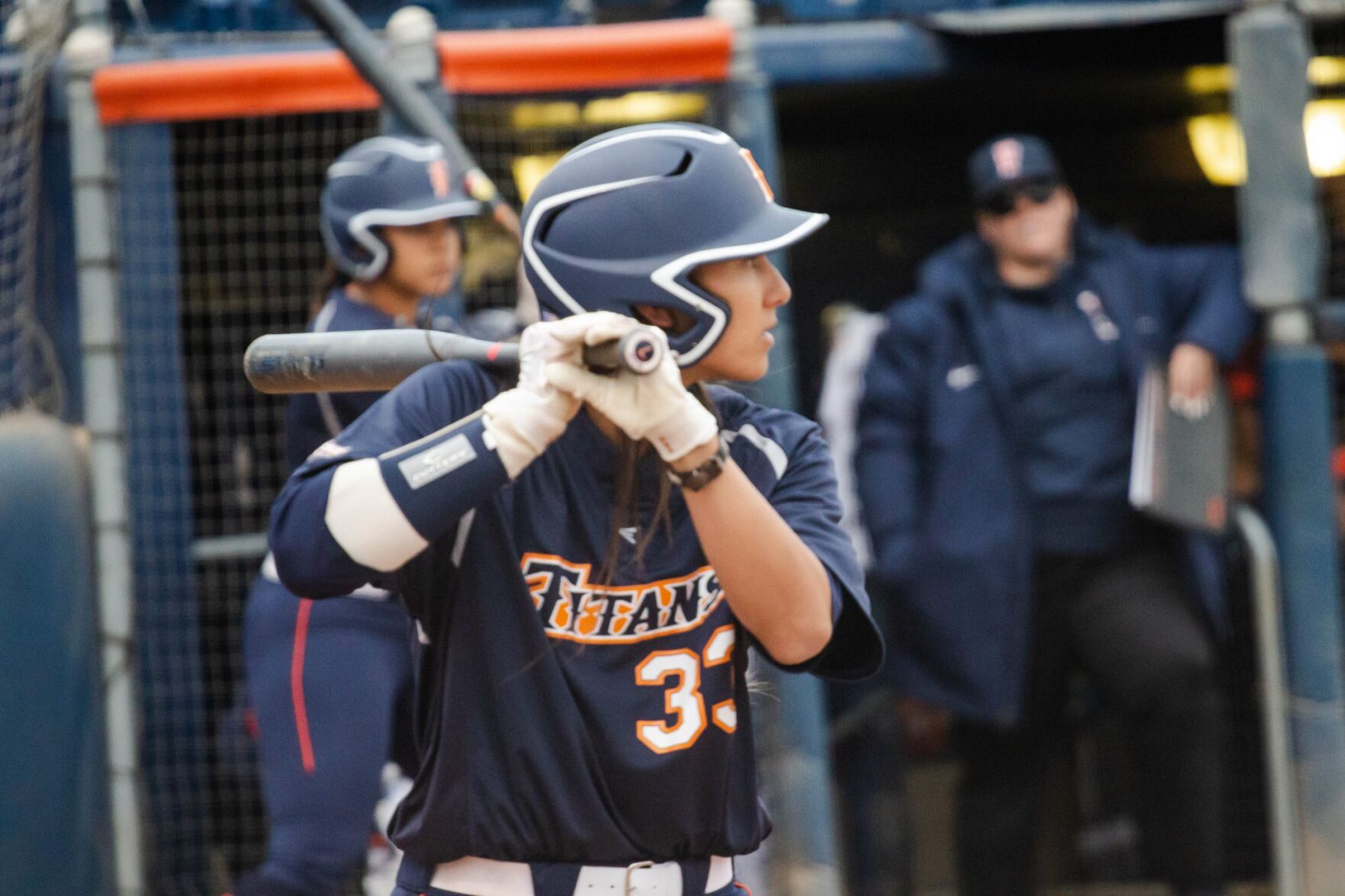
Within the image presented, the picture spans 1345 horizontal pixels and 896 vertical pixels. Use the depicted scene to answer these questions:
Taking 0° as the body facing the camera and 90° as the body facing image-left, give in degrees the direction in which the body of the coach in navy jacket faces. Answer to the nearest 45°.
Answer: approximately 0°

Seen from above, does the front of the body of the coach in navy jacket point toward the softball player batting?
yes

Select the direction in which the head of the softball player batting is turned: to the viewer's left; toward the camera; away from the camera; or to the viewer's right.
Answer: to the viewer's right

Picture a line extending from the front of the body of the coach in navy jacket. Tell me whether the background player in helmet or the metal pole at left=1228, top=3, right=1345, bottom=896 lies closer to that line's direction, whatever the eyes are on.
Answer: the background player in helmet

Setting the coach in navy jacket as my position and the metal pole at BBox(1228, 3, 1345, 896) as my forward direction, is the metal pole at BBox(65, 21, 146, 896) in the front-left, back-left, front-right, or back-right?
back-right

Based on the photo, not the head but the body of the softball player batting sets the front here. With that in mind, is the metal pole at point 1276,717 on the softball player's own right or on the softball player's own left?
on the softball player's own left

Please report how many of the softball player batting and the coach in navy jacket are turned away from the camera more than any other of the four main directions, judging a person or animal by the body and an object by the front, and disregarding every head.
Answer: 0

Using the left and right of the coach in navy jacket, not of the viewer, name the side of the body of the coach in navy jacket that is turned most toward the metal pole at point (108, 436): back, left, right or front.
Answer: right
